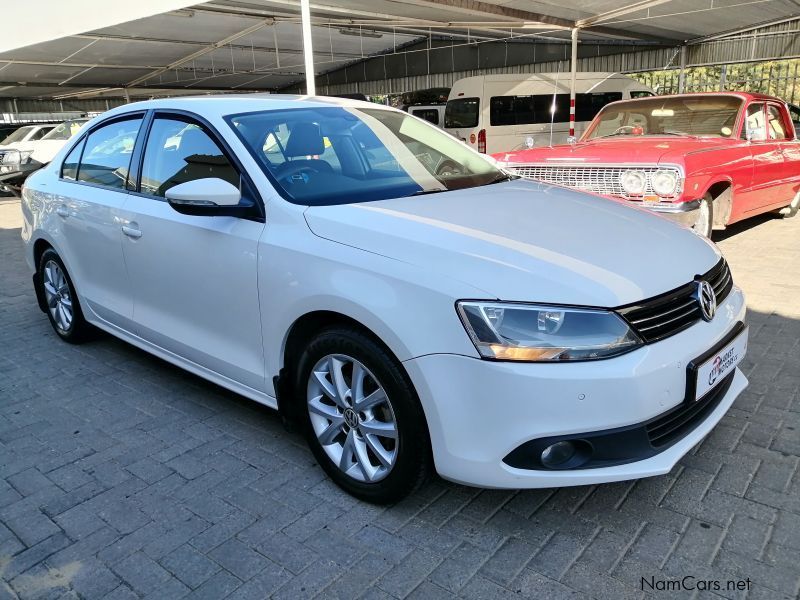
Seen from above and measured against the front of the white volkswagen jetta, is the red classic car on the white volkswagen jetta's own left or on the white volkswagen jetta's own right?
on the white volkswagen jetta's own left

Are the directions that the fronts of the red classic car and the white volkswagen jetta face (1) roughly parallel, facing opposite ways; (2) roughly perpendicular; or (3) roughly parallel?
roughly perpendicular

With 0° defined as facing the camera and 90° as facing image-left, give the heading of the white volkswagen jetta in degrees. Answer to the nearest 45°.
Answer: approximately 315°

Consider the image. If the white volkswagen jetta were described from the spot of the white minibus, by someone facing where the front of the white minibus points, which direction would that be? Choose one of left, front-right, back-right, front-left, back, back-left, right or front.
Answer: back-right

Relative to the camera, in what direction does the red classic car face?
facing the viewer and to the left of the viewer

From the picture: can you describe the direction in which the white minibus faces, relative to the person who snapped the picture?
facing away from the viewer and to the right of the viewer

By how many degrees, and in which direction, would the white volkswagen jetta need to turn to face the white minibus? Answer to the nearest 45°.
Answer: approximately 135° to its left

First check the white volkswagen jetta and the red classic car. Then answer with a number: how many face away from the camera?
0

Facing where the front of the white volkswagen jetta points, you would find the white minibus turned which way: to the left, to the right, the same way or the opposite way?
to the left
